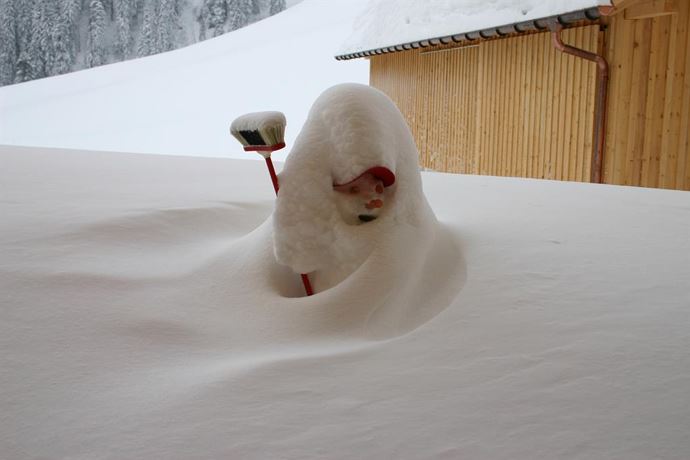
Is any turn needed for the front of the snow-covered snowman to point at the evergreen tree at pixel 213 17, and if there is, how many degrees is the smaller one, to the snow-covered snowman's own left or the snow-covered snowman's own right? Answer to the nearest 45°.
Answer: approximately 135° to the snow-covered snowman's own left

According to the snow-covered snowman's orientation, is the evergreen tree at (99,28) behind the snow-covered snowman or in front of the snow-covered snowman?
behind

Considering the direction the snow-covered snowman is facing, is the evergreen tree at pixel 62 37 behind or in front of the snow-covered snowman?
behind

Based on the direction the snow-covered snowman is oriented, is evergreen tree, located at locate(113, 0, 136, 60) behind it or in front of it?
behind

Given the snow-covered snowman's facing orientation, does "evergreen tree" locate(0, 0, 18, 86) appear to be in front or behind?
behind

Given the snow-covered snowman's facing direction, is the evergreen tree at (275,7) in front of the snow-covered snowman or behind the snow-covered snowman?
behind
